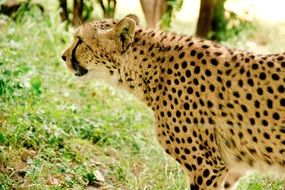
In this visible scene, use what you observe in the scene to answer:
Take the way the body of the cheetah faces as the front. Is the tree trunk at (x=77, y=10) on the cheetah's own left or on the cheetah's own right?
on the cheetah's own right

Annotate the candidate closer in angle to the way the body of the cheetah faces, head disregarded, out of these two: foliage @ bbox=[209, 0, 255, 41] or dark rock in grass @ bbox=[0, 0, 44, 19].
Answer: the dark rock in grass

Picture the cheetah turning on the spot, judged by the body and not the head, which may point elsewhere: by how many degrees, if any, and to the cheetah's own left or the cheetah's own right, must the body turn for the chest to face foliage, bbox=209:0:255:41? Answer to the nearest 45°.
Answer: approximately 90° to the cheetah's own right

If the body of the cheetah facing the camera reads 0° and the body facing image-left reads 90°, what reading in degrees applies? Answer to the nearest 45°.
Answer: approximately 90°

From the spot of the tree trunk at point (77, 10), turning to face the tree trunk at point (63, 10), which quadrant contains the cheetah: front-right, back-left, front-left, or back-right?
back-left

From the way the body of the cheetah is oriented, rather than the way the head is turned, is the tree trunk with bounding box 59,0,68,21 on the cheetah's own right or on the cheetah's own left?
on the cheetah's own right

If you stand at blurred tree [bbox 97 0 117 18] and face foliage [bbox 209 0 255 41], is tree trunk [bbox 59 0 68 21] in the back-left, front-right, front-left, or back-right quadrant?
back-left

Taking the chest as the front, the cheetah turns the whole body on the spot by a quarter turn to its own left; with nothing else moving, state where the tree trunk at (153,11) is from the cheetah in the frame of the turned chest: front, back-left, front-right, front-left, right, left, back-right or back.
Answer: back
